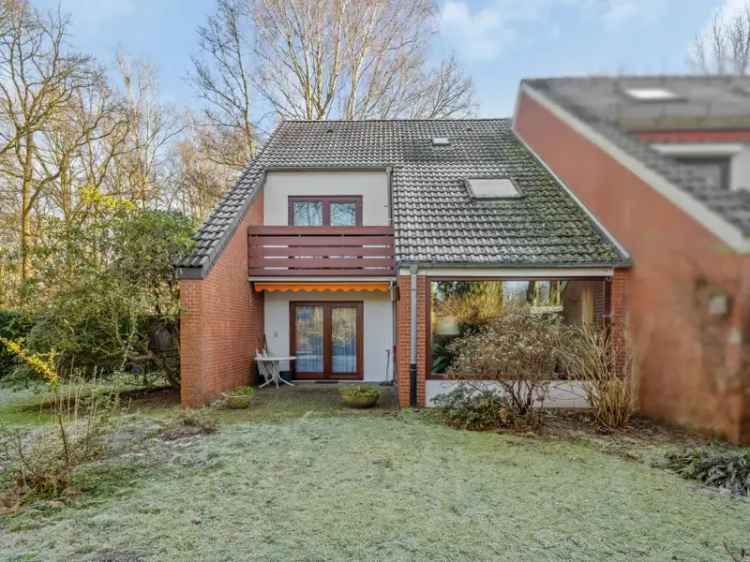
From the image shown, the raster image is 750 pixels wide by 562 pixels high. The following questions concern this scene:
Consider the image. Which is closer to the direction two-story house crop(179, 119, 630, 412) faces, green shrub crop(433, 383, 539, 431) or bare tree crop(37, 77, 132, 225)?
the green shrub

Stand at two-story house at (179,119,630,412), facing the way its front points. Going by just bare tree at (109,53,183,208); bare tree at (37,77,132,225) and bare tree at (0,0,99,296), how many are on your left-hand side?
0

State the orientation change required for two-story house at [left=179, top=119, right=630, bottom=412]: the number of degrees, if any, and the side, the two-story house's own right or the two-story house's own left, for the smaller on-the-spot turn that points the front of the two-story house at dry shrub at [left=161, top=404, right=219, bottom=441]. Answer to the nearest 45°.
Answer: approximately 45° to the two-story house's own right

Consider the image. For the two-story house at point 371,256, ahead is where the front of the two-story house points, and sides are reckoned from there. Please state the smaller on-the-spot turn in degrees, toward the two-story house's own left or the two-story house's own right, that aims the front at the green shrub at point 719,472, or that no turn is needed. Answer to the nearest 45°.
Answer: approximately 45° to the two-story house's own left

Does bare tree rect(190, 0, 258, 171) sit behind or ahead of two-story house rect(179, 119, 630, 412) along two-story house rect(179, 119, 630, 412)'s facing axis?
behind

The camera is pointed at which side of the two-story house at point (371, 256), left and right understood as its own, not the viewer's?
front

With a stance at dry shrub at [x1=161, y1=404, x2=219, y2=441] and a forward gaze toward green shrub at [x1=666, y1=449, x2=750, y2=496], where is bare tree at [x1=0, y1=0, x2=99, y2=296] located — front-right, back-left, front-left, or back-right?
back-left

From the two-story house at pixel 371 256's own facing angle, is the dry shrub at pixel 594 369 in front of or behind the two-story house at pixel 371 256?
in front
